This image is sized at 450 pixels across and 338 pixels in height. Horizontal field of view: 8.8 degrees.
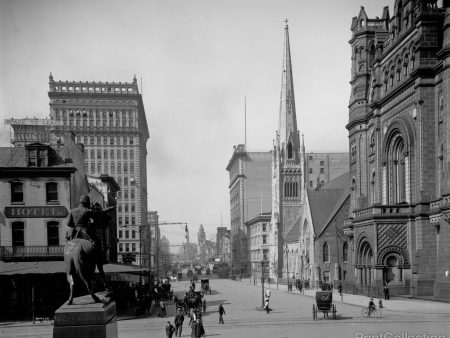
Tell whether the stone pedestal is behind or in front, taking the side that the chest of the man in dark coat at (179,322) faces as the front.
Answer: behind

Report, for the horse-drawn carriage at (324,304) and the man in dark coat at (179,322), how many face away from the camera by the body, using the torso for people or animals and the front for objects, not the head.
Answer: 2

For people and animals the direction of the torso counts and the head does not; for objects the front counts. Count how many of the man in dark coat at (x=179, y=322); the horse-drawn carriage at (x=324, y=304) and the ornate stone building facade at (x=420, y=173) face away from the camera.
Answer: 2

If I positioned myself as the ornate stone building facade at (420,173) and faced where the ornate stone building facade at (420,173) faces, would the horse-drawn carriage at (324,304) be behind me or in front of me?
in front

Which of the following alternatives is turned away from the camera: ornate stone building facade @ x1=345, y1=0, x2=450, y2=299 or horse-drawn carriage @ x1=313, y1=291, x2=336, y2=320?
the horse-drawn carriage

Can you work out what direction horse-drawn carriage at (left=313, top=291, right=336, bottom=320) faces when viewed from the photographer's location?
facing away from the viewer

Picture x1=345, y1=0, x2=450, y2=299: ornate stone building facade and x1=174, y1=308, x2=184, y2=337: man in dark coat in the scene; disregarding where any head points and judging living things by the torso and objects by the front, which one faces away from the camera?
the man in dark coat

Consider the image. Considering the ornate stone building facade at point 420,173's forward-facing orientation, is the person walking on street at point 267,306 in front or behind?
in front

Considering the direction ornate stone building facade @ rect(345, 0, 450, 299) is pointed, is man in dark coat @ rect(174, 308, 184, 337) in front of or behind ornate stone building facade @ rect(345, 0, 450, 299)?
in front
